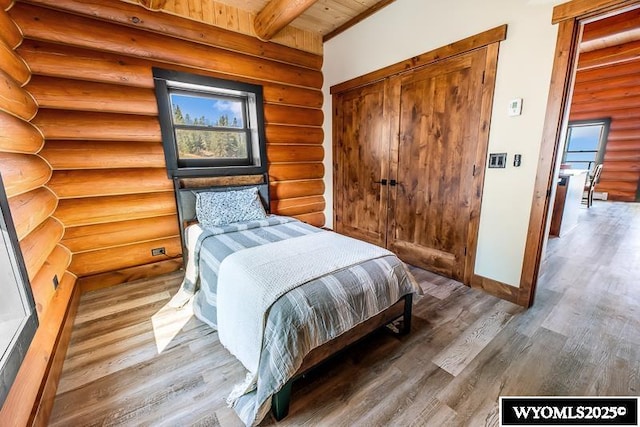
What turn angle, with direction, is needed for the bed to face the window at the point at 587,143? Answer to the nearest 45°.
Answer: approximately 90° to its left

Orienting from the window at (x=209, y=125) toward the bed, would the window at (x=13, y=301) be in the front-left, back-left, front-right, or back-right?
front-right

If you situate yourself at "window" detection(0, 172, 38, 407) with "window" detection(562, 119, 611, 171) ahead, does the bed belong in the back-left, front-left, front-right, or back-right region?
front-left

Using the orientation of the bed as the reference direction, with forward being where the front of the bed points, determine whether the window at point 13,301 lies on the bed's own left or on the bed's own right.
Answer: on the bed's own right

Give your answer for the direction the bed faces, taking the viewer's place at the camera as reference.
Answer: facing the viewer and to the right of the viewer

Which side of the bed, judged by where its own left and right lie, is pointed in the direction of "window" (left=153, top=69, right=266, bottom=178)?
back

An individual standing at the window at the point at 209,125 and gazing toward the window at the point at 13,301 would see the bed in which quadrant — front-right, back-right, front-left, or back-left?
front-left
